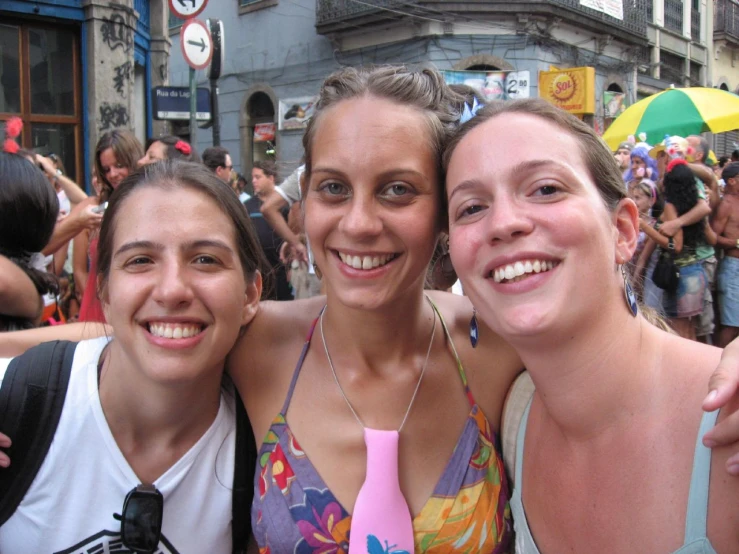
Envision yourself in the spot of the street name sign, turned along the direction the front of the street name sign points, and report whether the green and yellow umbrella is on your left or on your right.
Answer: on your left

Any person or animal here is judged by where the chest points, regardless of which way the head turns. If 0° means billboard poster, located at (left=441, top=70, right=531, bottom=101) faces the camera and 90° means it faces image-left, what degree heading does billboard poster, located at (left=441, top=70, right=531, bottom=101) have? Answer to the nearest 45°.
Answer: approximately 0°

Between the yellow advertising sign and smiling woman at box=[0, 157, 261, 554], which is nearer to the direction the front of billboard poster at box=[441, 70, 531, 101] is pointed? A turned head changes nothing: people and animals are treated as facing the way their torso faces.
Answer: the smiling woman

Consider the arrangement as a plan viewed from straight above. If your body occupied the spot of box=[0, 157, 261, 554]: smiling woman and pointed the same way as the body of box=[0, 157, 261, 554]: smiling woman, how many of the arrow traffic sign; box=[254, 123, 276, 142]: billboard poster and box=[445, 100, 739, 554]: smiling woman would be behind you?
2

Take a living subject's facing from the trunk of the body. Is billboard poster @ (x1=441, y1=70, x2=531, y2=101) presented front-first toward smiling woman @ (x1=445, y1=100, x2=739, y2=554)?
yes

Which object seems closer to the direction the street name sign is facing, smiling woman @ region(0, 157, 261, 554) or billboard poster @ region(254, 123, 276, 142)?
the smiling woman

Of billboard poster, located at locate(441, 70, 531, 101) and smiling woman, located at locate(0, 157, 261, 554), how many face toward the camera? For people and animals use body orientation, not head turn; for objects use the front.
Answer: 2
